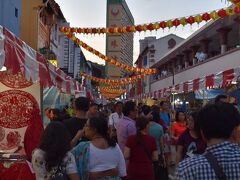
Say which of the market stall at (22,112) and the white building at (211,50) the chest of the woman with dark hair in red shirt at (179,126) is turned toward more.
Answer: the market stall

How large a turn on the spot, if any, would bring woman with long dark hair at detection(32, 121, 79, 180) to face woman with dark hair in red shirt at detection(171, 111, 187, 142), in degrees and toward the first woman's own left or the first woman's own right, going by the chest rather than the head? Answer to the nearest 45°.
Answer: approximately 45° to the first woman's own right

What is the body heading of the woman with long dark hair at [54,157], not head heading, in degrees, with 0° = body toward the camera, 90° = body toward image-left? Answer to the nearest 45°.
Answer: approximately 180°

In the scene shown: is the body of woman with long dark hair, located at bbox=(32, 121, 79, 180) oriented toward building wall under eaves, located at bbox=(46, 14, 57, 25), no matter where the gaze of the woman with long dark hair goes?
yes

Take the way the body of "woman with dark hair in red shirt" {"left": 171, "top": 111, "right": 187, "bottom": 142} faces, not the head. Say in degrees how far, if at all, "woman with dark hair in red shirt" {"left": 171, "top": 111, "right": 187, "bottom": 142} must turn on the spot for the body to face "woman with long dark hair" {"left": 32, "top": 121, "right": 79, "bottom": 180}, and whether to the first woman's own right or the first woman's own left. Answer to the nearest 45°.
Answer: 0° — they already face them

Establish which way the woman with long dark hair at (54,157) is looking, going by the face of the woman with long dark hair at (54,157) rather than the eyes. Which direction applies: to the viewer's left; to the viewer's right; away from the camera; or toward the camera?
away from the camera

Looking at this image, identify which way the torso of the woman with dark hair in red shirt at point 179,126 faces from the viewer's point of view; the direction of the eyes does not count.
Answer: toward the camera

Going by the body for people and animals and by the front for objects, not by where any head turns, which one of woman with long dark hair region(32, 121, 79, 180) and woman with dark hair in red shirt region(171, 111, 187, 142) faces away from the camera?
woman with long dark hair region(32, 121, 79, 180)
